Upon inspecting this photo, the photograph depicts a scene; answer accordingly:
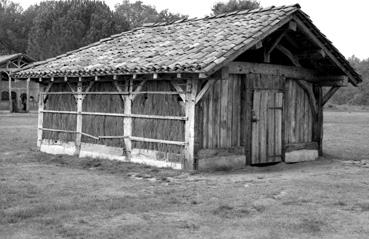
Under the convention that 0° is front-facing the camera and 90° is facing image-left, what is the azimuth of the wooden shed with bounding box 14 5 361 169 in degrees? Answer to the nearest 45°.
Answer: approximately 315°
